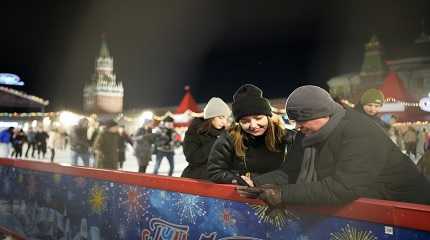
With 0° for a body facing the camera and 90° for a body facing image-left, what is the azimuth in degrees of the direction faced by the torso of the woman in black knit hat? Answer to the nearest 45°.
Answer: approximately 0°

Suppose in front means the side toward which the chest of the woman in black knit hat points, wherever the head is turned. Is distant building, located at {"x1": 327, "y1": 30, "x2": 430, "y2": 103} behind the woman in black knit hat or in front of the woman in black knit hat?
behind
